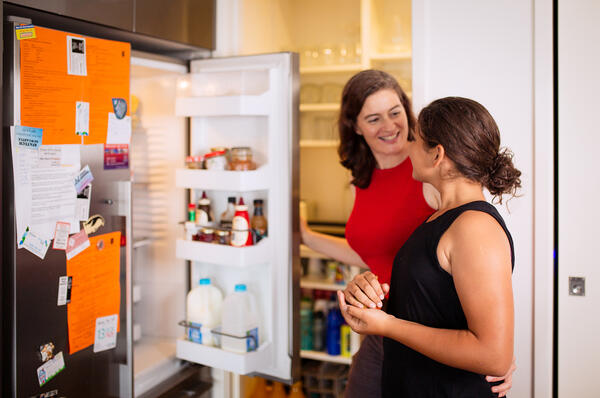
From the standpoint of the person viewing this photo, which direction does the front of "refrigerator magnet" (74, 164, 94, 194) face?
facing the viewer and to the right of the viewer

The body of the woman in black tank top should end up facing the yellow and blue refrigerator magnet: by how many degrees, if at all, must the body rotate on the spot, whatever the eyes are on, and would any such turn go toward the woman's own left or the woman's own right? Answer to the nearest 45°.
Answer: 0° — they already face it

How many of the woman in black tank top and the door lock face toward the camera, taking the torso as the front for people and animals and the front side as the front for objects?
1

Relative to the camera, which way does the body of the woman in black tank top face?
to the viewer's left
